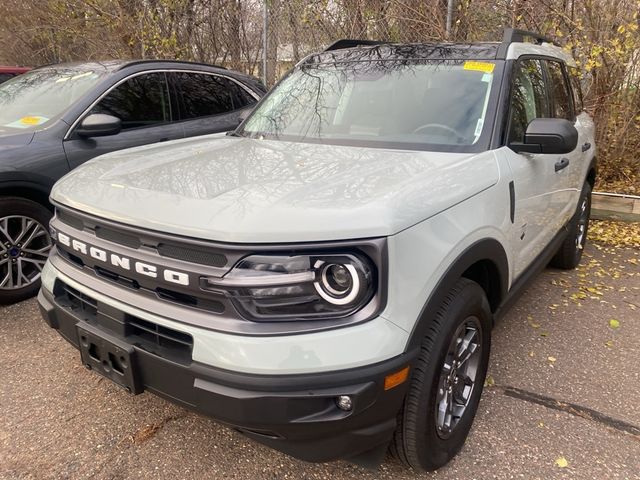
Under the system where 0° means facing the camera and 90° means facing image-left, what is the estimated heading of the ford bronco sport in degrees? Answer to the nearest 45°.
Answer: approximately 45°

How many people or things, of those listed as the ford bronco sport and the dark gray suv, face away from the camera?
0

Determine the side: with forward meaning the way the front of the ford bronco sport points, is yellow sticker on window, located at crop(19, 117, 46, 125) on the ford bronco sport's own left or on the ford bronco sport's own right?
on the ford bronco sport's own right

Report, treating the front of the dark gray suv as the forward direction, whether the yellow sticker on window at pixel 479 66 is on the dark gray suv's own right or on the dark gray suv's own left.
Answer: on the dark gray suv's own left

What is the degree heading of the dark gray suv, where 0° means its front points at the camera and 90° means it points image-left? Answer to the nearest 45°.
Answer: approximately 45°
